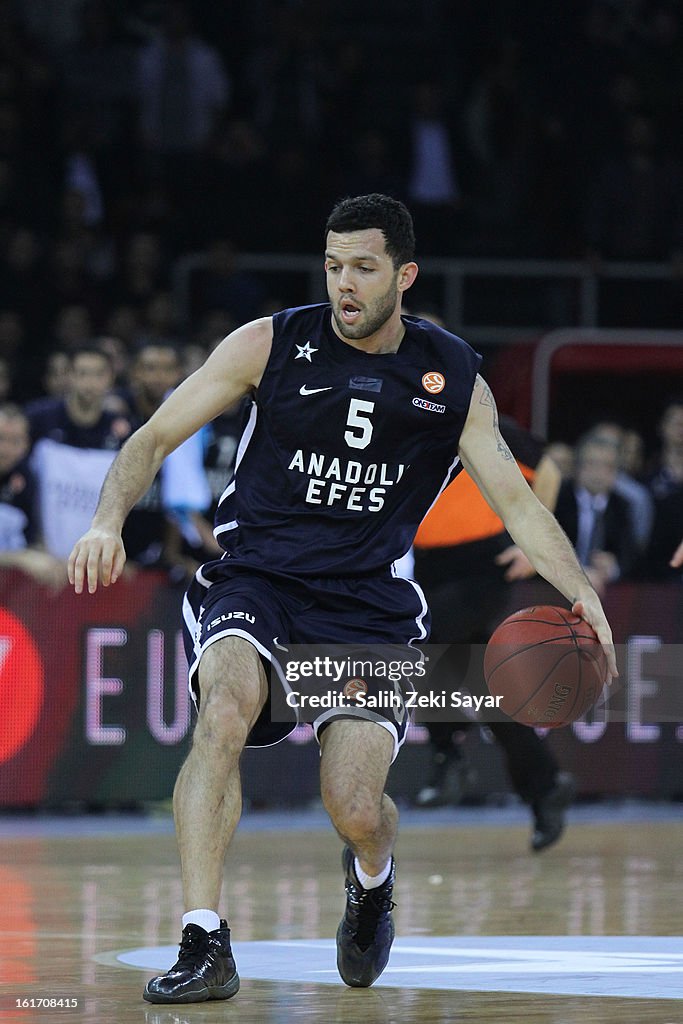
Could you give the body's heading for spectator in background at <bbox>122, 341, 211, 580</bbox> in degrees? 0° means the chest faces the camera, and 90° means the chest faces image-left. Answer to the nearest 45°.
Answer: approximately 0°

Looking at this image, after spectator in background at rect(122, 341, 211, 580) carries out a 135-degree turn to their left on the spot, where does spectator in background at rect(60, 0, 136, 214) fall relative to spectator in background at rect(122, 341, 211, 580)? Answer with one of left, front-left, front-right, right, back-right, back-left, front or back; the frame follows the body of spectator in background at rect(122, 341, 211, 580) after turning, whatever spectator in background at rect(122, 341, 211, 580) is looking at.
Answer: front-left

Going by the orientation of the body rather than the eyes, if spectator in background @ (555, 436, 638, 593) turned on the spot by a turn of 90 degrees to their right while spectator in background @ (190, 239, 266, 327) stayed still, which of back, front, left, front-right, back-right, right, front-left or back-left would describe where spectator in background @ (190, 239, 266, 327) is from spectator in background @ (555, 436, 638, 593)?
front-right

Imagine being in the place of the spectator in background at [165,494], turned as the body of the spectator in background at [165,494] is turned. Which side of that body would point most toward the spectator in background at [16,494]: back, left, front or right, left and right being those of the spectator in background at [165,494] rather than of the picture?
right

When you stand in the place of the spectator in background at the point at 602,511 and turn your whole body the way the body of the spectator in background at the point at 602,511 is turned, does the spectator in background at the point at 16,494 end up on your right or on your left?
on your right

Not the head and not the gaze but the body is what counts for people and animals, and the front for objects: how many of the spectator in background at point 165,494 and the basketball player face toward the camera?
2

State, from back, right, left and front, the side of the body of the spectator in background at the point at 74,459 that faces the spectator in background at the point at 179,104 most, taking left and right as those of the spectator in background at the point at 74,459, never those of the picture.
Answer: back

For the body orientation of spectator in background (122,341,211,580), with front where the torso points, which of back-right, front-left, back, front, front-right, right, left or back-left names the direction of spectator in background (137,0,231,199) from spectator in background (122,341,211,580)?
back

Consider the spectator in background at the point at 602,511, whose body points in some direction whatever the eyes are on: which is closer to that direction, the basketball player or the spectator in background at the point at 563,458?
the basketball player

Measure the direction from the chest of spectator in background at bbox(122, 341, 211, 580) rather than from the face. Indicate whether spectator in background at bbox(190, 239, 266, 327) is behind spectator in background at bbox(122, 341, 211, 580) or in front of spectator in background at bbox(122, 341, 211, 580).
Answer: behind

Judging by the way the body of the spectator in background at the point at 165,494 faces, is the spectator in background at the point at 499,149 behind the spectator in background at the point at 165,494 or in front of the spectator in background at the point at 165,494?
behind
